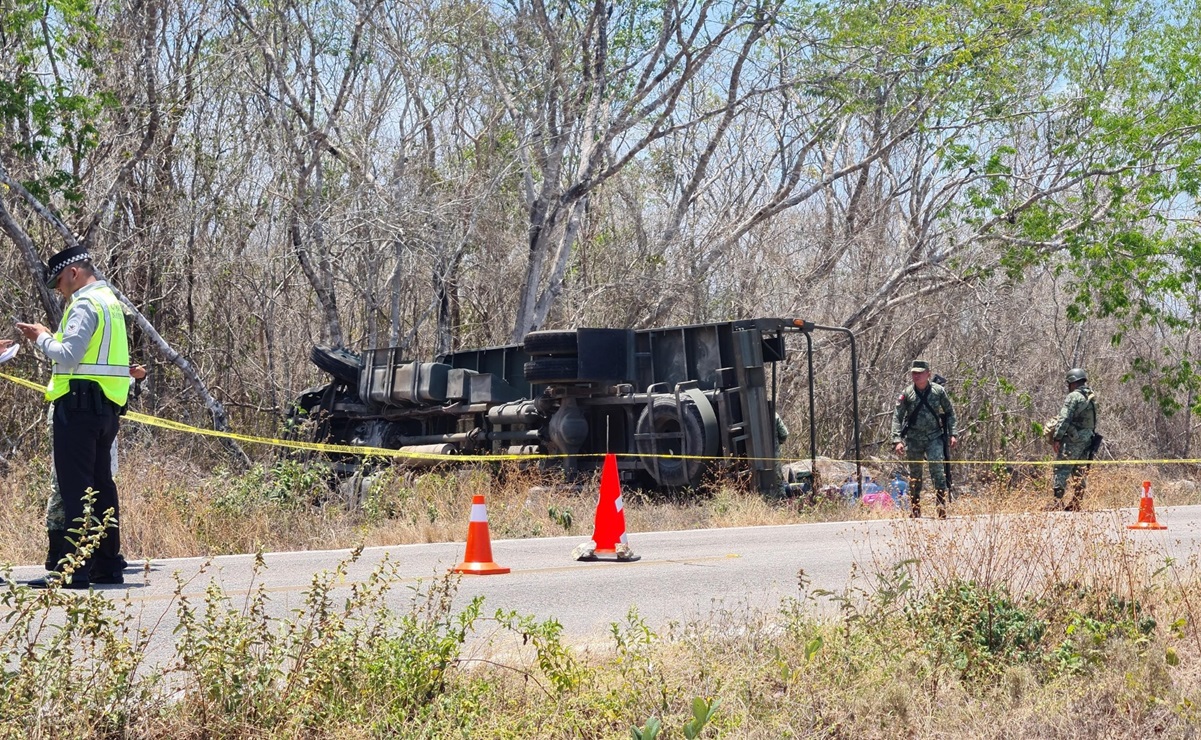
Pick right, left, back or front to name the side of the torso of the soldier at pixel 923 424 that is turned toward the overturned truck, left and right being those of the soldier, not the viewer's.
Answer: right

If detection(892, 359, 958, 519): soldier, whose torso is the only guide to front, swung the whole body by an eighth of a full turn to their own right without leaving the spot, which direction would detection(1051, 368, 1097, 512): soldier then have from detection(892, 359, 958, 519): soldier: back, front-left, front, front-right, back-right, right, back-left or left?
back

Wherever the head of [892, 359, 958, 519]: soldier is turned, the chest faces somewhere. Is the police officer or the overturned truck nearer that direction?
the police officer

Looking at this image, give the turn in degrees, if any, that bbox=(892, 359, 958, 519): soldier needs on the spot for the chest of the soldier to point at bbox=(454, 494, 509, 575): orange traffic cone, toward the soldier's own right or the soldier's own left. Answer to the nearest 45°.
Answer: approximately 45° to the soldier's own right

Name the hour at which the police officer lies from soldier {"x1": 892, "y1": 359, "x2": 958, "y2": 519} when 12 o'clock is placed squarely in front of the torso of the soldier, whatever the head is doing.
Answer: The police officer is roughly at 1 o'clock from the soldier.

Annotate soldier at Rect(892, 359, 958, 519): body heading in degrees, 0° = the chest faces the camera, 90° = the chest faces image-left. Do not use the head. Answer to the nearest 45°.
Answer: approximately 0°

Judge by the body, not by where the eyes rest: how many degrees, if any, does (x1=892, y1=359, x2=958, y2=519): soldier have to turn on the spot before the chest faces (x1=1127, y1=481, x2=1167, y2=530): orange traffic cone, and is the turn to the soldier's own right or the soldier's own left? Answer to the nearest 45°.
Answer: approximately 45° to the soldier's own left

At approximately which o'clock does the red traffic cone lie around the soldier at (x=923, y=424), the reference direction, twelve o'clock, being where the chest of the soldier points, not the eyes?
The red traffic cone is roughly at 1 o'clock from the soldier.
